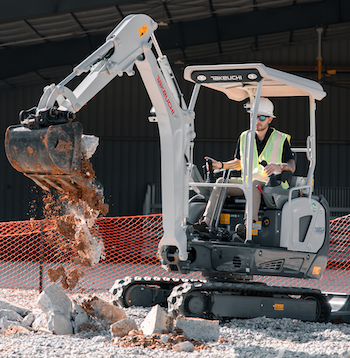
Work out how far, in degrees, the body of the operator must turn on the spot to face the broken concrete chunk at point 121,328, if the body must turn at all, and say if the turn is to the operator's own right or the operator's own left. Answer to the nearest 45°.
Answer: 0° — they already face it

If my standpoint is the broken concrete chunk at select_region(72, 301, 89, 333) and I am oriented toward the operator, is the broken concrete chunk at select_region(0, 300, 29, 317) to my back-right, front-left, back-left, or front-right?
back-left

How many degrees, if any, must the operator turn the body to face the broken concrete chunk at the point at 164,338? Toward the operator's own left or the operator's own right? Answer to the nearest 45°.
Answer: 0° — they already face it

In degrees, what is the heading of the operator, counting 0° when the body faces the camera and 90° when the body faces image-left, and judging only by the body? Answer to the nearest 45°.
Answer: approximately 45°
